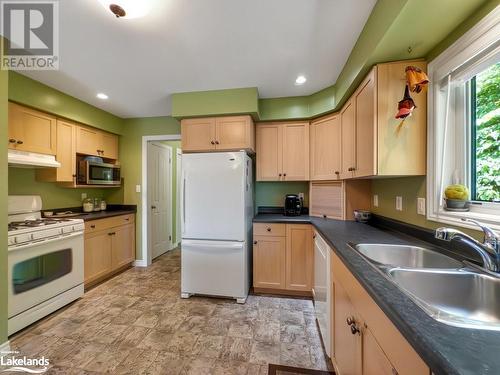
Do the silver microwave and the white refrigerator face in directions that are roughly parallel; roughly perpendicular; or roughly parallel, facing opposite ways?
roughly perpendicular

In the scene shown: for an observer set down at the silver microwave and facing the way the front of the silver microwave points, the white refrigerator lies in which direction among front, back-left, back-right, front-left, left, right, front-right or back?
front

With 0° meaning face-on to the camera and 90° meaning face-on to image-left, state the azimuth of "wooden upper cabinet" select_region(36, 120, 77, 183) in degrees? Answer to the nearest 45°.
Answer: approximately 315°

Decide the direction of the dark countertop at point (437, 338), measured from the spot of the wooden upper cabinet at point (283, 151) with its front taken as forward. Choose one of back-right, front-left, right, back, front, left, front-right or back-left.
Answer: front

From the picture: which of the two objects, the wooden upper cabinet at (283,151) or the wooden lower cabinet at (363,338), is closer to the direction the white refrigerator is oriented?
the wooden lower cabinet

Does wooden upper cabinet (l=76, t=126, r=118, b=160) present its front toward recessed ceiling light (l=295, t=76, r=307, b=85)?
yes

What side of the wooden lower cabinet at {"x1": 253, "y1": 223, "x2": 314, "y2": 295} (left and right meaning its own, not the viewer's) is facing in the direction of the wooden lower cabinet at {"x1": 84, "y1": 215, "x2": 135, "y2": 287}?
right

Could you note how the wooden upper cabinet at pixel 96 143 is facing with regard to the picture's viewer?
facing the viewer and to the right of the viewer

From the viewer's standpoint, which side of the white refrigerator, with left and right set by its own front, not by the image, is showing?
front

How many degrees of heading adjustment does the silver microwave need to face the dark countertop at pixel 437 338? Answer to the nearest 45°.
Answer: approximately 45° to its right

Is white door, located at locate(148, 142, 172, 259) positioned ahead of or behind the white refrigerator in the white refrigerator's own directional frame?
behind

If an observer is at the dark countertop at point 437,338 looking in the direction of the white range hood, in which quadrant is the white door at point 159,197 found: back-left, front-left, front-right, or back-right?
front-right

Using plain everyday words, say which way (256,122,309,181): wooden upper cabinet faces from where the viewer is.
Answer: facing the viewer

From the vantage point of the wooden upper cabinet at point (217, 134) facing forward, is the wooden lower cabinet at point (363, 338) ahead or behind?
ahead

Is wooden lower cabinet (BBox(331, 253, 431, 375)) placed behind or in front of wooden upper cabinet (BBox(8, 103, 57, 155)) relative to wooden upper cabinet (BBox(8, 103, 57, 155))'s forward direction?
in front

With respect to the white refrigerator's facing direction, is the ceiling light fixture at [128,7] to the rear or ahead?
ahead
